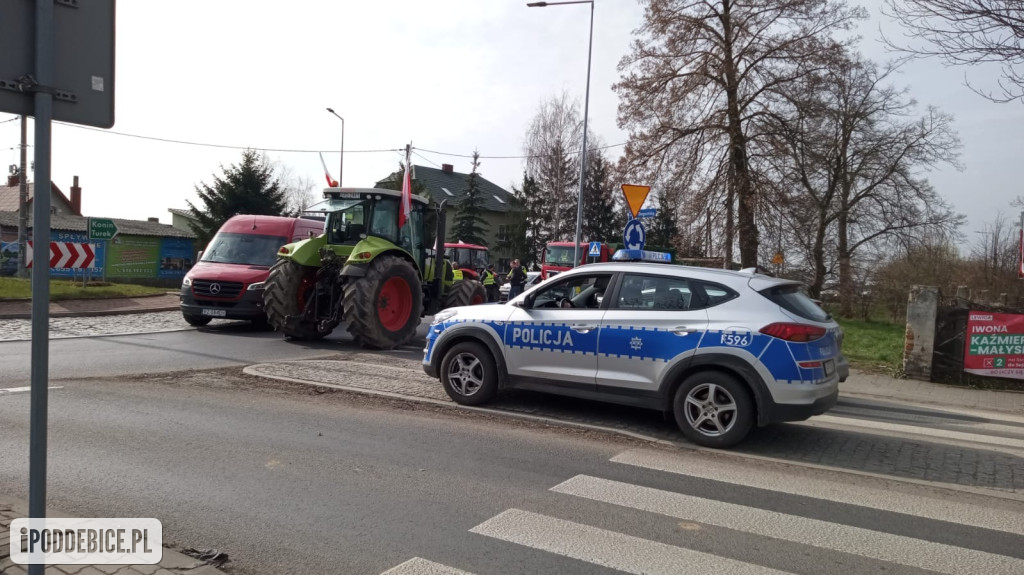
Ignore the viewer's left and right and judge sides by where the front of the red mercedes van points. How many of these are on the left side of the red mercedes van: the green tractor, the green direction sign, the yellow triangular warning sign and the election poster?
3

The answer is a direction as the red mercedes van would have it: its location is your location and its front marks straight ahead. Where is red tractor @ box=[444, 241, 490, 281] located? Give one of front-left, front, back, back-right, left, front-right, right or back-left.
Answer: back

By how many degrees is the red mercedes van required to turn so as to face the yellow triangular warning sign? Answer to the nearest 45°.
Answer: approximately 90° to its left

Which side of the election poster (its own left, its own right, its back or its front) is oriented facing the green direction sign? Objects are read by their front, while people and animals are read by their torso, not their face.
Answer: right

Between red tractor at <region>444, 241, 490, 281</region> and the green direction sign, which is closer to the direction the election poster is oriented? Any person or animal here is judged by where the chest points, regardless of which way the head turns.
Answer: the green direction sign

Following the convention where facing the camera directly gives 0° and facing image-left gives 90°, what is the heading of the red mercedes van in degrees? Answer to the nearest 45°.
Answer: approximately 45°

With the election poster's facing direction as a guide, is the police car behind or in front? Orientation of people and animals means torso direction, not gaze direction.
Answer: in front

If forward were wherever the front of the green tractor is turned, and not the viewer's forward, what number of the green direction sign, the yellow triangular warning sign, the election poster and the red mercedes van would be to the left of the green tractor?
2
